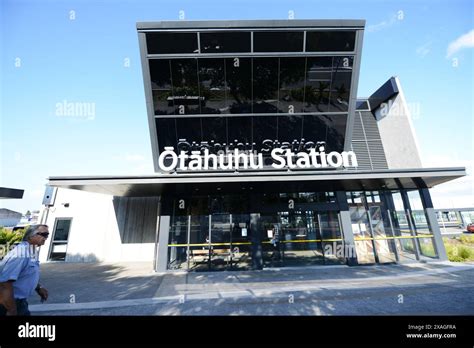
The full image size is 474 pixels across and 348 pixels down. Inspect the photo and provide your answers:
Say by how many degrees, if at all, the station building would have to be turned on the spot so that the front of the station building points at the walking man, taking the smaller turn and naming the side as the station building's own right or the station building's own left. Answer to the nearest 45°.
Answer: approximately 45° to the station building's own right

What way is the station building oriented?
toward the camera
